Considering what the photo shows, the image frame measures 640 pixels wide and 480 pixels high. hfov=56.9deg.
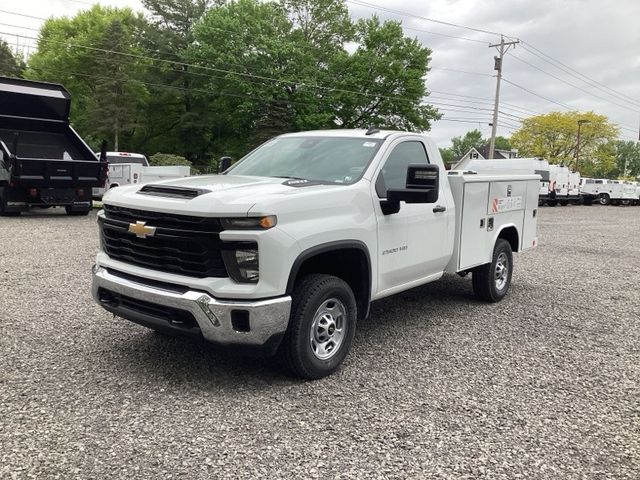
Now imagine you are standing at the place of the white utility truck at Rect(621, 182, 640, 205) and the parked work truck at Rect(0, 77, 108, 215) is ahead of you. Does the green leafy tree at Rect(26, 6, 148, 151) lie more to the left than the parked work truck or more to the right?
right

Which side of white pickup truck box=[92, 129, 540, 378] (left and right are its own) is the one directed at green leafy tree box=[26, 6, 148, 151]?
right

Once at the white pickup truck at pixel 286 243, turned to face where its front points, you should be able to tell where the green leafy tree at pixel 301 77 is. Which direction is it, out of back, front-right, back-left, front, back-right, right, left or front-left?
back-right

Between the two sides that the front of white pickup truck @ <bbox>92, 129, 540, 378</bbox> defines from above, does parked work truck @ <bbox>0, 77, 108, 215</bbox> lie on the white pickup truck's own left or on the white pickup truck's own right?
on the white pickup truck's own right

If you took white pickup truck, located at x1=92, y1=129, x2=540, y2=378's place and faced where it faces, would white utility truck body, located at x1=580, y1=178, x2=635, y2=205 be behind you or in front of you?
behind

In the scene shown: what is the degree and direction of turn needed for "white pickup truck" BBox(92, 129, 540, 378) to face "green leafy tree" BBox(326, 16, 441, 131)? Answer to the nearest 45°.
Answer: approximately 135° to its right

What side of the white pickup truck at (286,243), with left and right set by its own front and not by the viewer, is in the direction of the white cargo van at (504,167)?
back

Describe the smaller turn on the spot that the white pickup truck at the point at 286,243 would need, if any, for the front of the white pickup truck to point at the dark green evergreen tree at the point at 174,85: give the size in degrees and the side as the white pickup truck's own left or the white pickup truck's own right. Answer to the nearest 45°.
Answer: approximately 135° to the white pickup truck's own right

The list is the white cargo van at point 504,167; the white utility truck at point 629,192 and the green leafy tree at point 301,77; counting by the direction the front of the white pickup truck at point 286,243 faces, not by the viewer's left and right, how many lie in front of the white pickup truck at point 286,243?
0

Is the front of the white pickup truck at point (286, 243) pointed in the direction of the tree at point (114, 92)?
no

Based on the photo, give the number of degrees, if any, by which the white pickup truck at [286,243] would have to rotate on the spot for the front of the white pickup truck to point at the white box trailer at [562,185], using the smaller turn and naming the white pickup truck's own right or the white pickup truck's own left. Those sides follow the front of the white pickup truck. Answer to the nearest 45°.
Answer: approximately 180°

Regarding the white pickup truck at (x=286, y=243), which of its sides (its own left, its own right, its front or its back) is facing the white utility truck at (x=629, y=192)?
back

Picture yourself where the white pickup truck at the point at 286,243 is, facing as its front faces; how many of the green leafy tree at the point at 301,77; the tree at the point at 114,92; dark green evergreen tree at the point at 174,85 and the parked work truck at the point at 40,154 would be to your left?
0

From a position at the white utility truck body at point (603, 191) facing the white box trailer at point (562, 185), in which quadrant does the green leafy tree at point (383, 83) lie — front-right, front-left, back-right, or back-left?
front-right
